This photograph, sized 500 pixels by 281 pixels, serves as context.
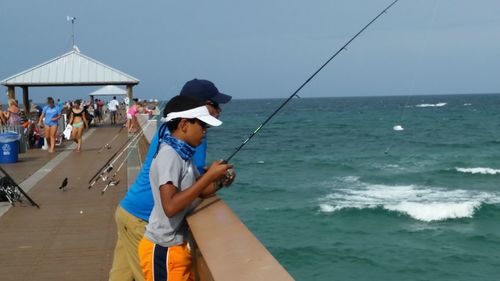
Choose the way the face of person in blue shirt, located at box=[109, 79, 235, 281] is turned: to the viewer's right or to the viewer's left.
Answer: to the viewer's right

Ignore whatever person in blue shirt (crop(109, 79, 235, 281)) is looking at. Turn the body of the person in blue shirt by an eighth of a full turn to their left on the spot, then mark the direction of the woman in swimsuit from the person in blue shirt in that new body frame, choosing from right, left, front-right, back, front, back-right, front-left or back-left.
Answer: front-left

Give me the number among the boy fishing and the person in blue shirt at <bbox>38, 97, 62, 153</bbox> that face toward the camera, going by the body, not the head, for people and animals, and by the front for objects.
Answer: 1

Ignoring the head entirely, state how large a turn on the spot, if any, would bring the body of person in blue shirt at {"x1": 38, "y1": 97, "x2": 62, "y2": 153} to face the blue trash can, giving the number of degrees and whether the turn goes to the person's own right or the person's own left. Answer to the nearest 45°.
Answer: approximately 45° to the person's own right

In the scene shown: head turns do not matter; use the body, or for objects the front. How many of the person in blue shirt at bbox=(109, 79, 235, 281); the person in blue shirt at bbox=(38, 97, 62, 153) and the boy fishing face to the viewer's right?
2

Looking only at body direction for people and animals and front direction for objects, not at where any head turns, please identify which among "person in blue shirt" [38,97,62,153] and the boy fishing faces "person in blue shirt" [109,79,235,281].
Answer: "person in blue shirt" [38,97,62,153]

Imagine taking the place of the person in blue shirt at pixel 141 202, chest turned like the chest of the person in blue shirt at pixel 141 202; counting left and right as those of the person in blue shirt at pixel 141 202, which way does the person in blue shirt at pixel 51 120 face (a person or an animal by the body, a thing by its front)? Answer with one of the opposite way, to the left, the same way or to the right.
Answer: to the right

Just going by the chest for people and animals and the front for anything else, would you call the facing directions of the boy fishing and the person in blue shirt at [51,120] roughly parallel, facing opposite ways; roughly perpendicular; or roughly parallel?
roughly perpendicular

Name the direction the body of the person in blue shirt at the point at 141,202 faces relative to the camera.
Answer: to the viewer's right

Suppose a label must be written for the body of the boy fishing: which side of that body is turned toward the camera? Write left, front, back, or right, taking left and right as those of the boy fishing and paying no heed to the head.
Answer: right

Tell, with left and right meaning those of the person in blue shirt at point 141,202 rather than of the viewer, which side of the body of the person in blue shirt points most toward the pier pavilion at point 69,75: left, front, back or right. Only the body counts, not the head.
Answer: left

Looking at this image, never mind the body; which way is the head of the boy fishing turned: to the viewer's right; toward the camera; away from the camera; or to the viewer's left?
to the viewer's right

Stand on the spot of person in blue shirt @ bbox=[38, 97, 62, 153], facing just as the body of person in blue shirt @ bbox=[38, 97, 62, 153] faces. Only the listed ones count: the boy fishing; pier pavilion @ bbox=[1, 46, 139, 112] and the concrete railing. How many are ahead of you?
2

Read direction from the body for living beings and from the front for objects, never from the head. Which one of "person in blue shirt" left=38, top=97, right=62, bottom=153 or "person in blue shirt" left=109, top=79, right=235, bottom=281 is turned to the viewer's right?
"person in blue shirt" left=109, top=79, right=235, bottom=281

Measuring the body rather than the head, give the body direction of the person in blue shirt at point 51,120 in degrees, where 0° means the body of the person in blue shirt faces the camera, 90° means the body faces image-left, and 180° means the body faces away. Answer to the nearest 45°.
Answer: approximately 0°
